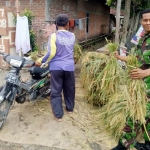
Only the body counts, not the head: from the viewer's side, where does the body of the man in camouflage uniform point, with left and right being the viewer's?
facing the viewer and to the left of the viewer

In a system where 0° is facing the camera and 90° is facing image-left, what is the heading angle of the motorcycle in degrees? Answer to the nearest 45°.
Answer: approximately 45°

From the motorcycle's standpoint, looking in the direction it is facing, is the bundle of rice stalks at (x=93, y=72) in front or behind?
behind

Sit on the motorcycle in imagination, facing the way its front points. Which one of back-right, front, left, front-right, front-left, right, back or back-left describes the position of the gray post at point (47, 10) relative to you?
back-right

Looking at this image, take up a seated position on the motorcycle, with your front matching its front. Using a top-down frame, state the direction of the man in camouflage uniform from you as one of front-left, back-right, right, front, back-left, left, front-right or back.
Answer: left

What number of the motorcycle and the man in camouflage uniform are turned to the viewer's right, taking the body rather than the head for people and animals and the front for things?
0

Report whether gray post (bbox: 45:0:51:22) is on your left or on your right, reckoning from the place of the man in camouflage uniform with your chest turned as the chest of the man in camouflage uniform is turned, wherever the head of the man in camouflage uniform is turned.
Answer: on your right
